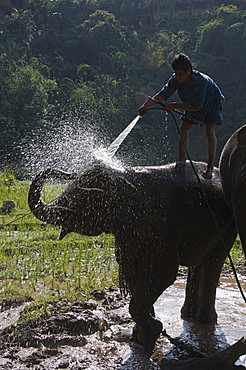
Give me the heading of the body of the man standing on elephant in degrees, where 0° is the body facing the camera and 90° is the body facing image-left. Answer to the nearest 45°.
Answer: approximately 45°

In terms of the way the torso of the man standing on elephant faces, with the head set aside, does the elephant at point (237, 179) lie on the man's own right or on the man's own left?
on the man's own left
